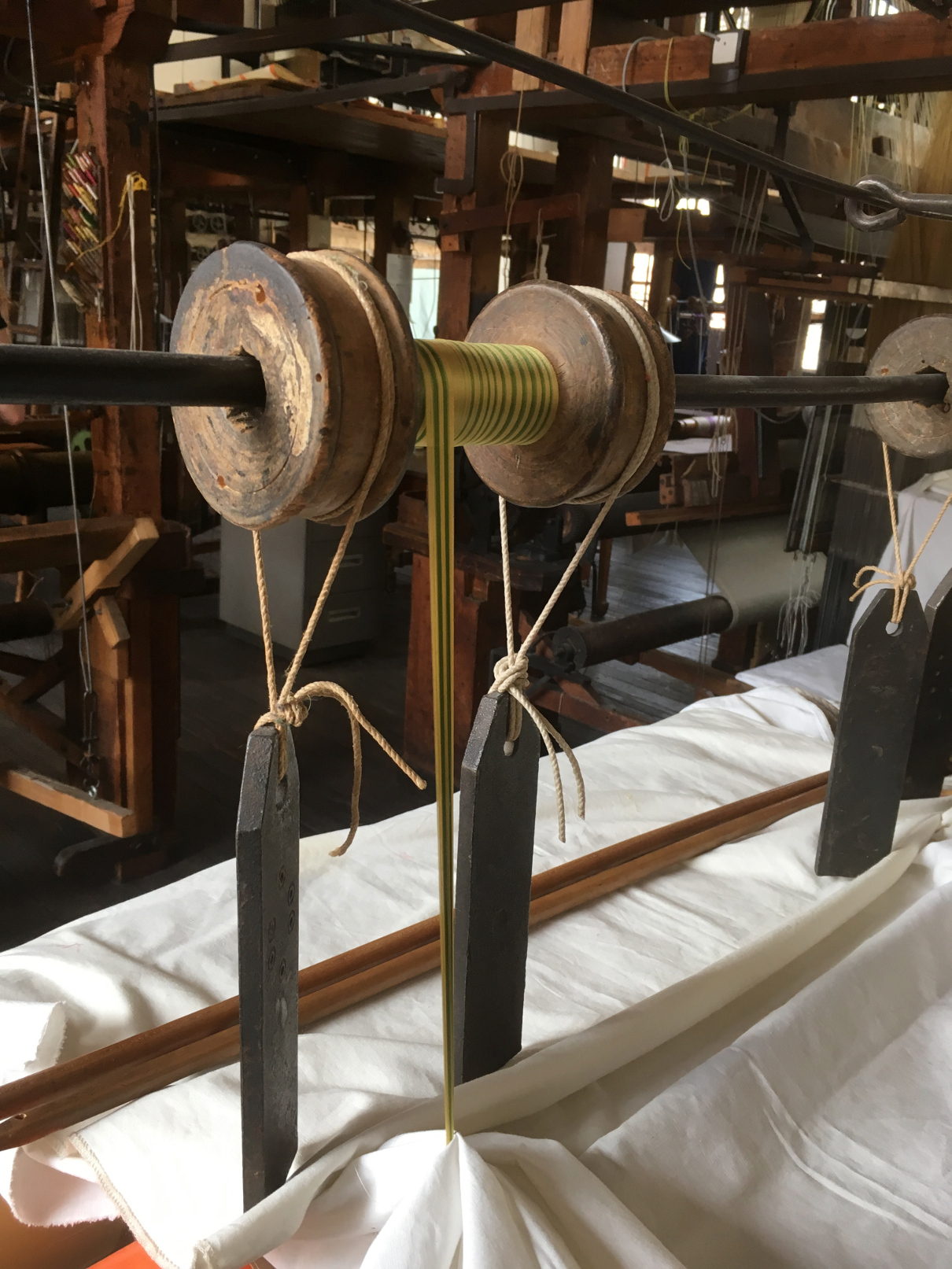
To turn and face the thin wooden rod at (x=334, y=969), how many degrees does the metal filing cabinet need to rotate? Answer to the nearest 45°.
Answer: approximately 45° to its right

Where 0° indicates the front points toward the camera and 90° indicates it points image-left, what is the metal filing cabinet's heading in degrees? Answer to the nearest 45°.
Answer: approximately 315°
